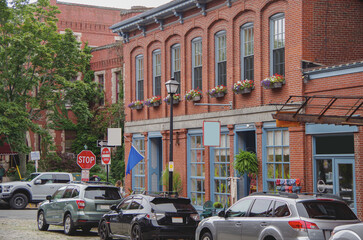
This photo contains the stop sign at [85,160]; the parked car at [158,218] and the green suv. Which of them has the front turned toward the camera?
the stop sign

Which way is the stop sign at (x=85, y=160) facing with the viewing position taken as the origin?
facing the viewer

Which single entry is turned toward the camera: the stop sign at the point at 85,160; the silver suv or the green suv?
the stop sign

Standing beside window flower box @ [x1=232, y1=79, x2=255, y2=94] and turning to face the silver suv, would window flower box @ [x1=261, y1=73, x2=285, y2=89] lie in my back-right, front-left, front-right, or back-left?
front-left

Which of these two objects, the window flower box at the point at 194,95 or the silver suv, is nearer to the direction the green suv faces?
the window flower box

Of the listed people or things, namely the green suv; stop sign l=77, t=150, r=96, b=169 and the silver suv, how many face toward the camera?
1

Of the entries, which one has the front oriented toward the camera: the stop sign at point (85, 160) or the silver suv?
the stop sign

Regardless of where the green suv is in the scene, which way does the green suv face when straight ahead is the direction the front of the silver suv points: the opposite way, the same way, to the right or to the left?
the same way

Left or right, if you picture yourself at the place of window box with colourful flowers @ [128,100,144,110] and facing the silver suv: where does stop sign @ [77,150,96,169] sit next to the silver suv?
right

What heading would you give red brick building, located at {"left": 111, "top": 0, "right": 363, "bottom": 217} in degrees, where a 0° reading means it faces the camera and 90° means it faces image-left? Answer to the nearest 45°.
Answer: approximately 45°

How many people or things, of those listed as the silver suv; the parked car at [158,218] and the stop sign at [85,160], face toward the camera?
1

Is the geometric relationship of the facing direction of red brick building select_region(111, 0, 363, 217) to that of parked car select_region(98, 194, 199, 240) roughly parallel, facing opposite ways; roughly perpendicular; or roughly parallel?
roughly perpendicular

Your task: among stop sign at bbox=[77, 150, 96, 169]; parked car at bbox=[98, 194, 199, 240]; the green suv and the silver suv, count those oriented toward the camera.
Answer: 1

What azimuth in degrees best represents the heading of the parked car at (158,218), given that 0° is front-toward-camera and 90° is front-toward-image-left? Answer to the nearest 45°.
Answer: approximately 135°

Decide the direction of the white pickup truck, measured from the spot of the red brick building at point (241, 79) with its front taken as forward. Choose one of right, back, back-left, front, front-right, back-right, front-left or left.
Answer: right
